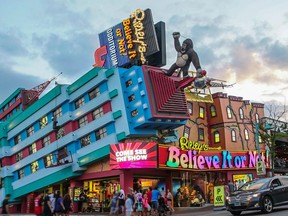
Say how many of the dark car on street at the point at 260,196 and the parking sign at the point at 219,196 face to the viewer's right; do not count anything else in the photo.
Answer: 0

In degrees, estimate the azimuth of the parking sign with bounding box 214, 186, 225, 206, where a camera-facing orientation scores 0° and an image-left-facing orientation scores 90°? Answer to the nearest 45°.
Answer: approximately 0°

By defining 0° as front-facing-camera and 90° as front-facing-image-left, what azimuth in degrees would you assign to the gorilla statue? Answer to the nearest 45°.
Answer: approximately 45°

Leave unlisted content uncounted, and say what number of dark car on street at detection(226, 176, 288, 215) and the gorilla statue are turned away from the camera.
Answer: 0

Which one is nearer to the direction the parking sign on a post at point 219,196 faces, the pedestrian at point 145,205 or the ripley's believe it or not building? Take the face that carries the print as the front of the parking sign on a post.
the pedestrian

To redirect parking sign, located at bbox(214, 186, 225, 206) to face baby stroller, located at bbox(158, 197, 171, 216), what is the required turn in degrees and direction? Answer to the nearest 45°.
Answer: approximately 45° to its right

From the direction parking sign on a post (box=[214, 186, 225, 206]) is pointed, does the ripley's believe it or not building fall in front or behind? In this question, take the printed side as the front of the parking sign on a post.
behind

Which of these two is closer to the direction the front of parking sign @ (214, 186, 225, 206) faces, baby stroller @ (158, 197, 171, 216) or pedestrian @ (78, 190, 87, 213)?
the baby stroller

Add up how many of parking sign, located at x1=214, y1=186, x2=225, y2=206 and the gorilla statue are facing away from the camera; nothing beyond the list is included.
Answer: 0
